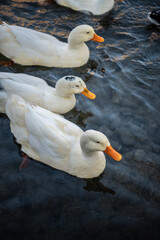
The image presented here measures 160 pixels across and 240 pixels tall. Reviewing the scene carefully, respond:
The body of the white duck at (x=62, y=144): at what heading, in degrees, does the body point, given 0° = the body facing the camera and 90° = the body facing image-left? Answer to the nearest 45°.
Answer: approximately 315°

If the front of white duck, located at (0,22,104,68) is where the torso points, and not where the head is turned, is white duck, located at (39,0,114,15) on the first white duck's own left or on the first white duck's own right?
on the first white duck's own left

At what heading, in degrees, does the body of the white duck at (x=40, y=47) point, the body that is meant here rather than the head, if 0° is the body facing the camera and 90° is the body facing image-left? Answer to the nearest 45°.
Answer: approximately 270°

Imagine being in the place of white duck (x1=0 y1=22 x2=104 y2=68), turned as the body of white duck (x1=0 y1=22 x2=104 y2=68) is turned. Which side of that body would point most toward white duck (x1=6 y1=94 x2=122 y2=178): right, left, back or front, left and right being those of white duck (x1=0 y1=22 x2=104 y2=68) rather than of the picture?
right

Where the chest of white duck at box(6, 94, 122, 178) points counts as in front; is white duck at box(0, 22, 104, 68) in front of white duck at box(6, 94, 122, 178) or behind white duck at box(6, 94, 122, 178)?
behind

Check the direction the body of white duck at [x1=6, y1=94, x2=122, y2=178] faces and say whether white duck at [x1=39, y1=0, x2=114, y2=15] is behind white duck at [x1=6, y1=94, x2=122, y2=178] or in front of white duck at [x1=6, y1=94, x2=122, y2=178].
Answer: behind

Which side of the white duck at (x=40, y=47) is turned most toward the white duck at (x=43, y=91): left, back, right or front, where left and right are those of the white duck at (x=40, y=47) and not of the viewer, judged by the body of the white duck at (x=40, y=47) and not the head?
right

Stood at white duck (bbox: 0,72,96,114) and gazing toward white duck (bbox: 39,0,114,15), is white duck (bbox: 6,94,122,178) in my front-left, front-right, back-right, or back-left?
back-right
